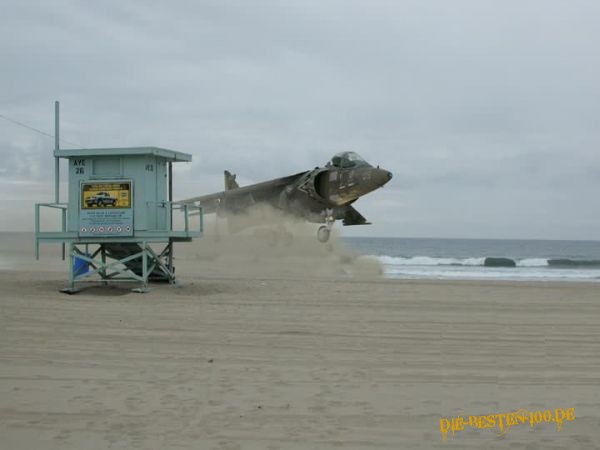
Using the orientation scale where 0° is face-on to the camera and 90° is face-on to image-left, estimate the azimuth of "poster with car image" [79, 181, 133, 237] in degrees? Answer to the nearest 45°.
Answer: approximately 0°

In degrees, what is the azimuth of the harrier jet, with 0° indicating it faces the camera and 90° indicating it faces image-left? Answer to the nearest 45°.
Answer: approximately 315°

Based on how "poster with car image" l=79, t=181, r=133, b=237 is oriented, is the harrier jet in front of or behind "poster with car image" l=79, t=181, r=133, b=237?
behind

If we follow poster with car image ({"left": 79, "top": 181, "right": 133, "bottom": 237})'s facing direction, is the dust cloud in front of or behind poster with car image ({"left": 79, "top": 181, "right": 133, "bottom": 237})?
behind

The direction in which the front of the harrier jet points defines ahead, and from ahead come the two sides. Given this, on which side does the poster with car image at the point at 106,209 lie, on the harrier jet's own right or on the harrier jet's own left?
on the harrier jet's own right
